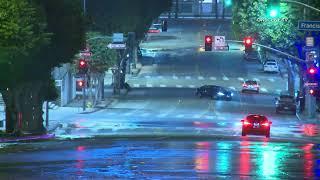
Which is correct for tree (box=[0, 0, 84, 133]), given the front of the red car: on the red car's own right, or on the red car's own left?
on the red car's own left

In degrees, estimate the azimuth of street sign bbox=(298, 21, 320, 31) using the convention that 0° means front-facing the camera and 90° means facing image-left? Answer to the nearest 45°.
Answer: approximately 0°

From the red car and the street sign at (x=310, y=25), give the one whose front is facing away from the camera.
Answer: the red car

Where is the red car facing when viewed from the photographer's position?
facing away from the viewer

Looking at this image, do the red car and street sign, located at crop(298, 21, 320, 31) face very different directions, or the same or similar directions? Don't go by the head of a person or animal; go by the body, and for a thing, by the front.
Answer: very different directions

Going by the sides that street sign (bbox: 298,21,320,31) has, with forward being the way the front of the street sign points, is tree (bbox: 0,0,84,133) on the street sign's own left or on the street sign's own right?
on the street sign's own right

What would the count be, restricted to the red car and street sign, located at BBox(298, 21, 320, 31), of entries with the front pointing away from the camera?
1
